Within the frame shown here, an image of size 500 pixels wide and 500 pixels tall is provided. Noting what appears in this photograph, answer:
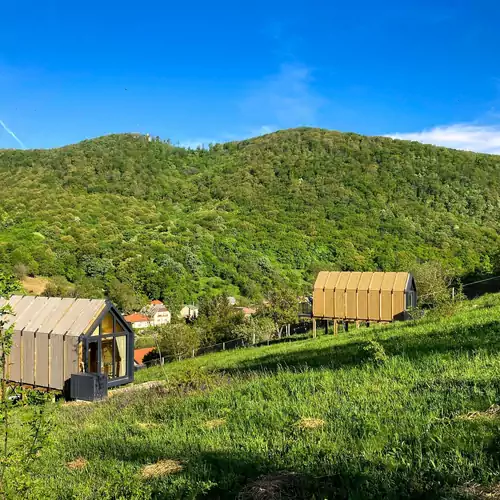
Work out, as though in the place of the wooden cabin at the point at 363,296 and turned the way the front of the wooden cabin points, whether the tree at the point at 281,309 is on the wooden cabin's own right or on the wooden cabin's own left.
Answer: on the wooden cabin's own left

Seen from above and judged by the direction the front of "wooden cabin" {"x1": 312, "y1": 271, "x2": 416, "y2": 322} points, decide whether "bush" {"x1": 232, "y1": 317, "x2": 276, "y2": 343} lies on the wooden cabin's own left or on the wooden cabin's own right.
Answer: on the wooden cabin's own left

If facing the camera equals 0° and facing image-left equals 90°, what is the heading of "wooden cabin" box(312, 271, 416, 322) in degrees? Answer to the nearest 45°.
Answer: approximately 270°
